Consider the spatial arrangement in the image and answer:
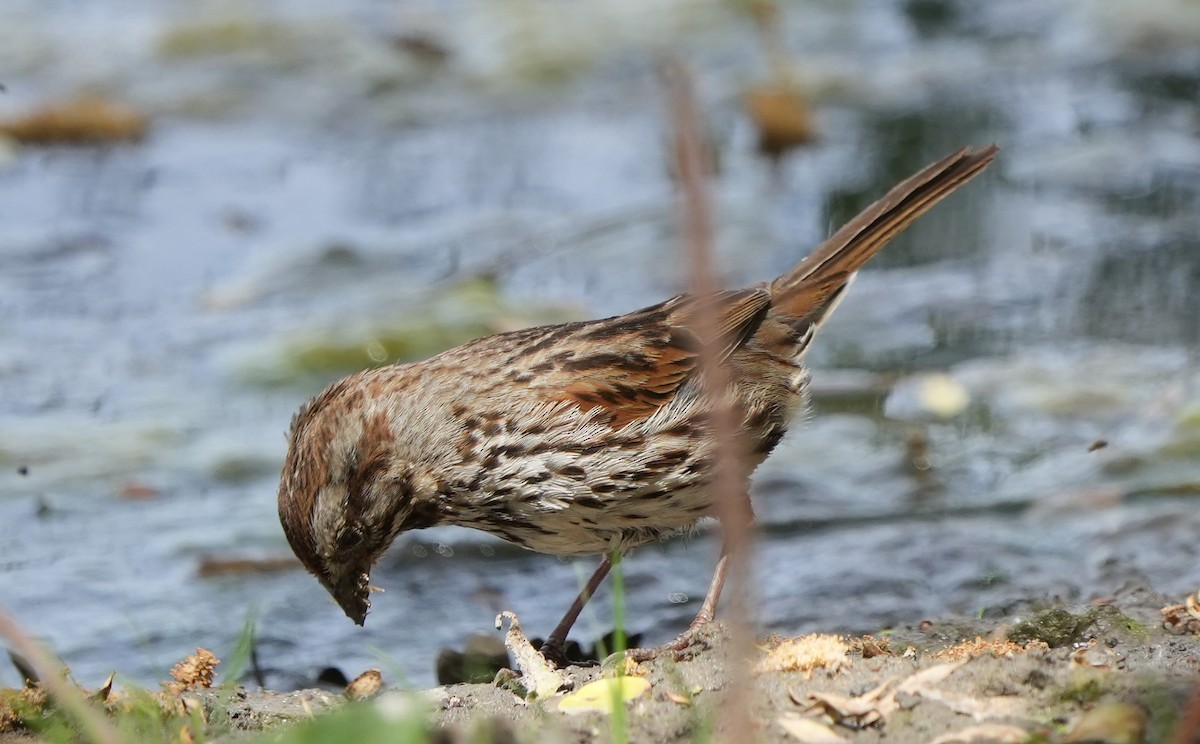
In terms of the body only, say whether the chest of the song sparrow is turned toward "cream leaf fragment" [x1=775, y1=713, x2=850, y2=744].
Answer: no

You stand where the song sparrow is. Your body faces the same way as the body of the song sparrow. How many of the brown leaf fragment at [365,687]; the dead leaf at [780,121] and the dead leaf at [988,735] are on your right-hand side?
1

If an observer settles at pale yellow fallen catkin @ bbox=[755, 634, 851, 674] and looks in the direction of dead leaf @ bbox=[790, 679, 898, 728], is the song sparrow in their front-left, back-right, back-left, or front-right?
back-right

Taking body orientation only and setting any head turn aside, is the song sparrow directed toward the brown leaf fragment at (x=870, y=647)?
no

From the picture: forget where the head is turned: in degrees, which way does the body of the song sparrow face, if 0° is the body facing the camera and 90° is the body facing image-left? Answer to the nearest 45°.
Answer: approximately 90°

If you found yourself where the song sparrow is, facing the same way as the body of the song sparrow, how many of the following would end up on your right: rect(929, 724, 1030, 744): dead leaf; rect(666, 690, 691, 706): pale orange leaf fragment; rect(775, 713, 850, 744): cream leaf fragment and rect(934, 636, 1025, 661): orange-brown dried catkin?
0

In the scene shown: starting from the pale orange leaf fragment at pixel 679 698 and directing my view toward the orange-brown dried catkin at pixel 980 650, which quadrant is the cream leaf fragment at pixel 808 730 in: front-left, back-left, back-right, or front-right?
front-right

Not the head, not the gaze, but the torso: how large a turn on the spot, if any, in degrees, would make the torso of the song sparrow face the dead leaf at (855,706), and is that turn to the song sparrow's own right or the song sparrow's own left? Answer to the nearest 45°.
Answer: approximately 135° to the song sparrow's own left

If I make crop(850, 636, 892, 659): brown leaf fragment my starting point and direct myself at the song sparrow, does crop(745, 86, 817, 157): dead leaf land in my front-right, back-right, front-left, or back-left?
front-right

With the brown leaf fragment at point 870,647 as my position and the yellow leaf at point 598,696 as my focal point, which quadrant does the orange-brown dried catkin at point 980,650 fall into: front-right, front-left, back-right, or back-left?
back-left

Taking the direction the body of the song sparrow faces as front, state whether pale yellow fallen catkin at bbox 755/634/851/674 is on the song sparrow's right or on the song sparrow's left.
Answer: on the song sparrow's left

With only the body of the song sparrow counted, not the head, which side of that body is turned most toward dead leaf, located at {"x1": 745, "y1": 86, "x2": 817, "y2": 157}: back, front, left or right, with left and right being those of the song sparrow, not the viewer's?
right

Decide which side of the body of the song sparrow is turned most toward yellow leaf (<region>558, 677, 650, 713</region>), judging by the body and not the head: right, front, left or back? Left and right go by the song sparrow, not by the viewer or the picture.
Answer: left
